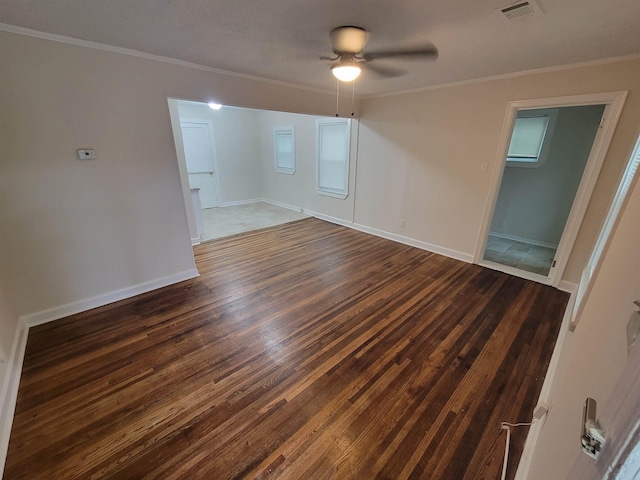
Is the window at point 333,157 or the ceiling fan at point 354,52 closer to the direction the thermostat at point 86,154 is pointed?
the ceiling fan

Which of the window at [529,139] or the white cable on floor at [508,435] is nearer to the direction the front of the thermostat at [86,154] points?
the white cable on floor

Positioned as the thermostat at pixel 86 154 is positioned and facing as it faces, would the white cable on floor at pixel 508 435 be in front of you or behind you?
in front

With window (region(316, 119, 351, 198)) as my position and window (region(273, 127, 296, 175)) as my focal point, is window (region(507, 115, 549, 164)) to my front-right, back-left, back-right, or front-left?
back-right
